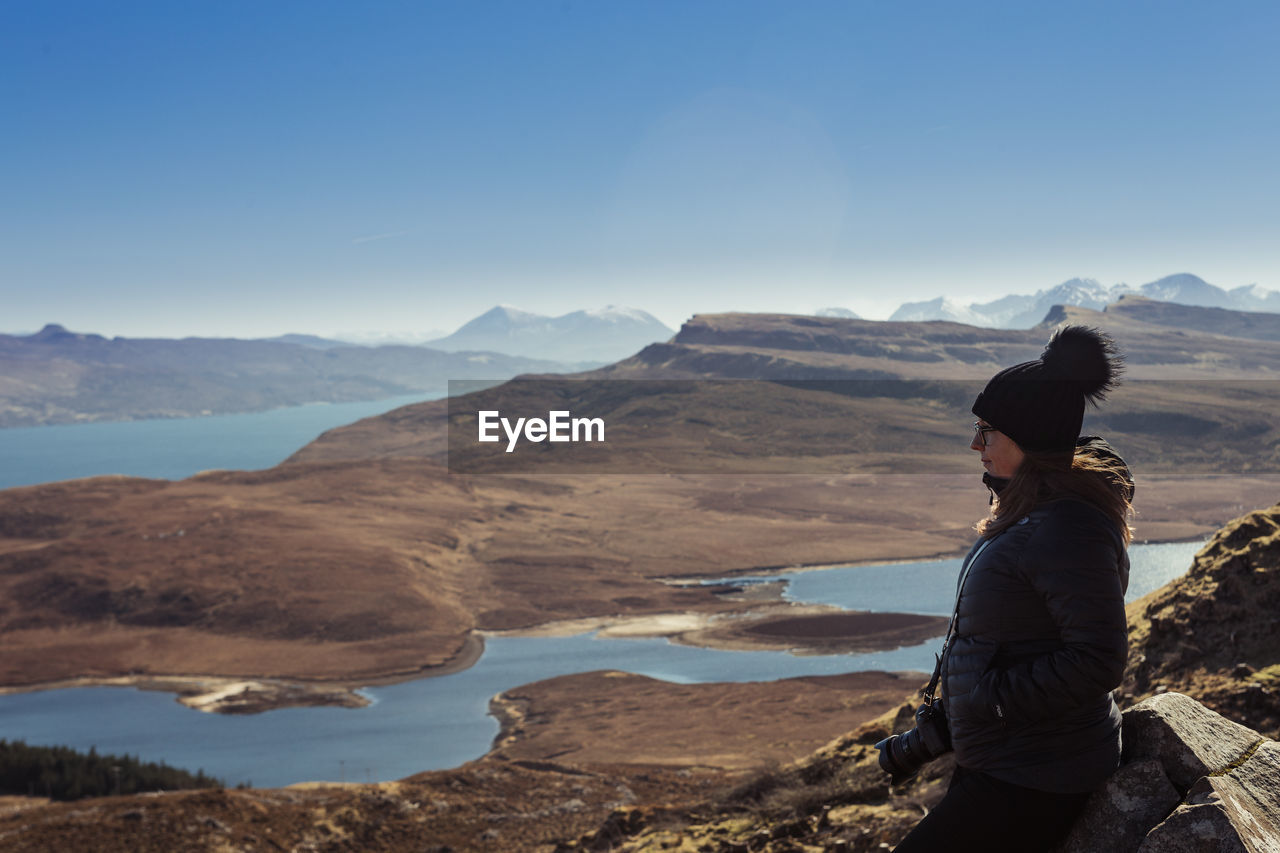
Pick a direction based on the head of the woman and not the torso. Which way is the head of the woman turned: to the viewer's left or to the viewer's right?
to the viewer's left

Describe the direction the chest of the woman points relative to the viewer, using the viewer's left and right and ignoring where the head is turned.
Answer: facing to the left of the viewer
